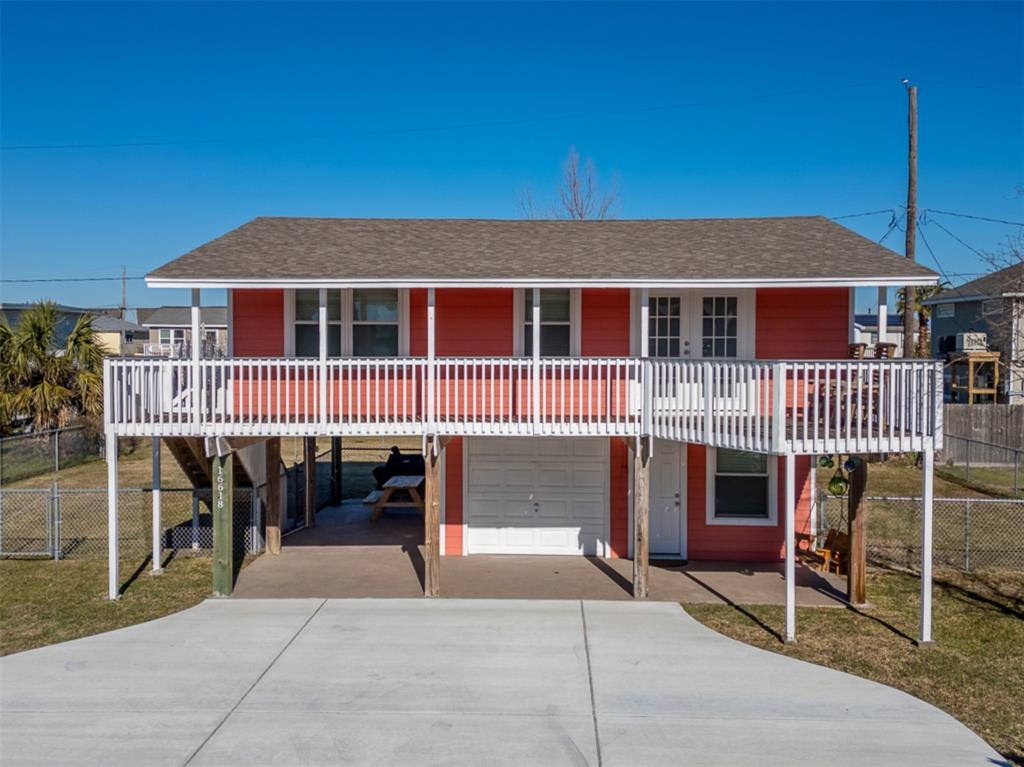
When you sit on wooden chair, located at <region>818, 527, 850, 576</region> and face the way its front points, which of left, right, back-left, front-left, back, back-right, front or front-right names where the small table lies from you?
front-right

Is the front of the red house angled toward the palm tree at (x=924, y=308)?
no

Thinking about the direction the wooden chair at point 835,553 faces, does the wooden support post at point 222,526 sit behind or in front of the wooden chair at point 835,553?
in front

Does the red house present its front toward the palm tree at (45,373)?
no

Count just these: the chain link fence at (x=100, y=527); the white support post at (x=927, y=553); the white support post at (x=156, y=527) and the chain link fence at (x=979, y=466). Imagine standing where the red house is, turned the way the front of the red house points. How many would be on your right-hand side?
2

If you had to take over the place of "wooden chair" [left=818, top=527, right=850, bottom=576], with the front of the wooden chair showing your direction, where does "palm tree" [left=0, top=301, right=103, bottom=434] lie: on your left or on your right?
on your right

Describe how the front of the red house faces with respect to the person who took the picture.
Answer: facing the viewer

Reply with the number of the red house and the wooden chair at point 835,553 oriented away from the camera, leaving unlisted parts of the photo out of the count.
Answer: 0

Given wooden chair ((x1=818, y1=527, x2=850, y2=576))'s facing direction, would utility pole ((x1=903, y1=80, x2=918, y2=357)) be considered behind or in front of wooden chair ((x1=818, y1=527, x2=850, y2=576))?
behind

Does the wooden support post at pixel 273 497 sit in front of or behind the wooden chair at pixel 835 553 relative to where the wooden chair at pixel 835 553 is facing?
in front

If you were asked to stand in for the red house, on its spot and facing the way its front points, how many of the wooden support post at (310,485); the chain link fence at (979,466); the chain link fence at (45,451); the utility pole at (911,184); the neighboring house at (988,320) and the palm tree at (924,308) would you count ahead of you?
0

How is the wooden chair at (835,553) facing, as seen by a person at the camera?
facing the viewer and to the left of the viewer
